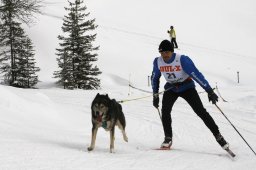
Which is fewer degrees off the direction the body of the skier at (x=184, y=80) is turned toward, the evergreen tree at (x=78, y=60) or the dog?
the dog

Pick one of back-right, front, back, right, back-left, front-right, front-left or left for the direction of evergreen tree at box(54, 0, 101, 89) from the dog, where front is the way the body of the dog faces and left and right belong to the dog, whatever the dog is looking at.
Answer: back-right

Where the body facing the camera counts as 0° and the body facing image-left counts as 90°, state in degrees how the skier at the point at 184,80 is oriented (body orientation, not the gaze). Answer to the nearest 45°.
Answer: approximately 45°

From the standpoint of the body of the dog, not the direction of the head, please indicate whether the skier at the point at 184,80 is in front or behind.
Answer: behind

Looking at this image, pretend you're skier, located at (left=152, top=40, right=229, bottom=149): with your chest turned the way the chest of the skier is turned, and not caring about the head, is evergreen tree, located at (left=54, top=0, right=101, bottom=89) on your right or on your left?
on your right

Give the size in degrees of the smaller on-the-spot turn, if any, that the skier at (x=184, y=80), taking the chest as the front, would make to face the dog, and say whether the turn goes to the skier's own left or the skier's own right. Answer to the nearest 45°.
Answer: approximately 45° to the skier's own right

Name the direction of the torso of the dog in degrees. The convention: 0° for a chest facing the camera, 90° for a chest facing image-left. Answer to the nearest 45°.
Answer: approximately 45°

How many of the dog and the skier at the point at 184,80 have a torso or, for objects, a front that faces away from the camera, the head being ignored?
0
